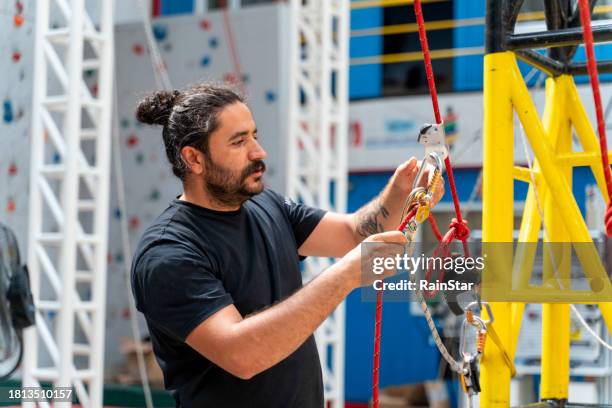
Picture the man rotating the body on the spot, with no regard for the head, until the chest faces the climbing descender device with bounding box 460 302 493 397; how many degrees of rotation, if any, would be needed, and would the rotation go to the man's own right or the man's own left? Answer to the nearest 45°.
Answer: approximately 45° to the man's own left

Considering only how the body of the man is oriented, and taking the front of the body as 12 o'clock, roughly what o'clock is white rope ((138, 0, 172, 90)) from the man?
The white rope is roughly at 7 o'clock from the man.

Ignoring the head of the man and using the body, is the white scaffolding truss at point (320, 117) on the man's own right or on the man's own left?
on the man's own left

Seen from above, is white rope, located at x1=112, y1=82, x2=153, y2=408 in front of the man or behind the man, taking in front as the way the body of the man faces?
behind

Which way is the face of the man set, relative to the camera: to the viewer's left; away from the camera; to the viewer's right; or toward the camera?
to the viewer's right

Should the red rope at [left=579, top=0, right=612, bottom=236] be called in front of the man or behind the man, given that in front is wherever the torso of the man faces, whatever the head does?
in front

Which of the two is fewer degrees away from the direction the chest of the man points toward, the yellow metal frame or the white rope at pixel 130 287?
the yellow metal frame

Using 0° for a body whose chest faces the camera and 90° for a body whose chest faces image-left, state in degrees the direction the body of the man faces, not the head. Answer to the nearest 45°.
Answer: approximately 315°

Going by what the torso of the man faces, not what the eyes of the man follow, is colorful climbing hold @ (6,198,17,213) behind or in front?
behind

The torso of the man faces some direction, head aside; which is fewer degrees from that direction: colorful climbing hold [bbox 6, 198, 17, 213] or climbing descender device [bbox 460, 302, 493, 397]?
the climbing descender device

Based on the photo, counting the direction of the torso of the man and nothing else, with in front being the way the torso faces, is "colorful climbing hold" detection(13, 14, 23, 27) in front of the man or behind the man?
behind
